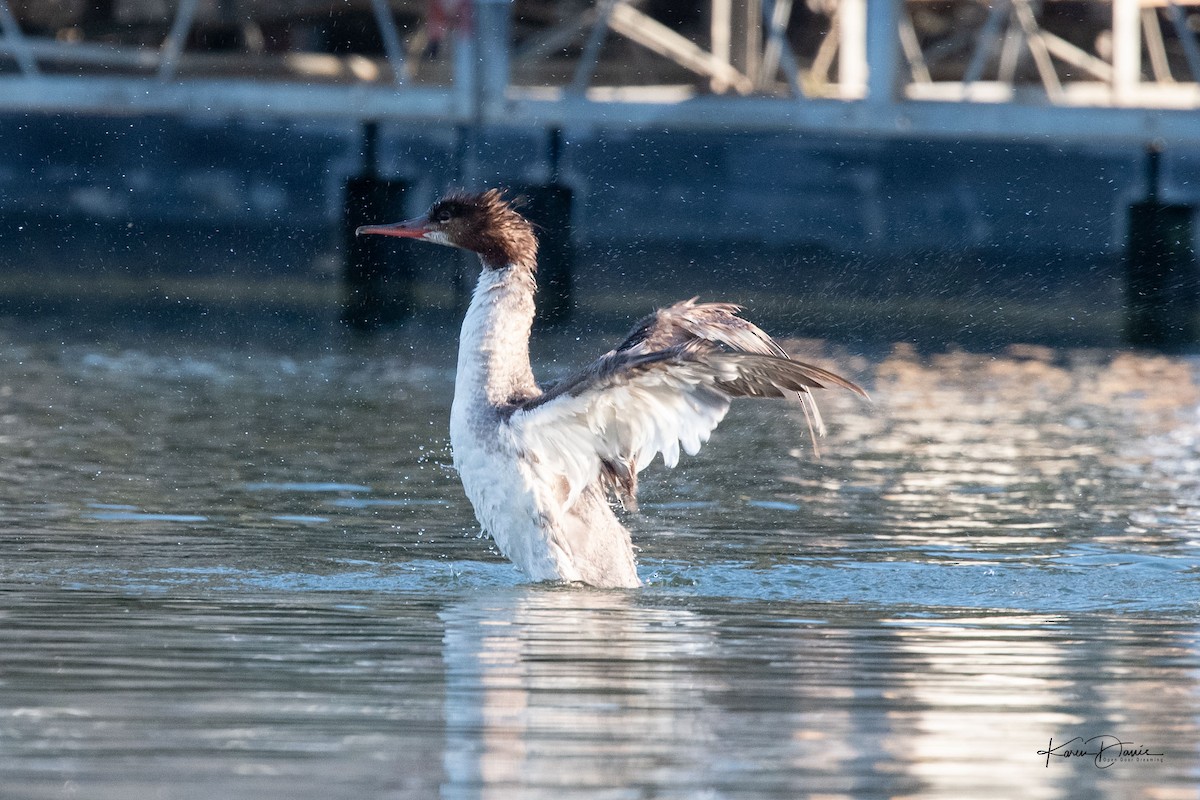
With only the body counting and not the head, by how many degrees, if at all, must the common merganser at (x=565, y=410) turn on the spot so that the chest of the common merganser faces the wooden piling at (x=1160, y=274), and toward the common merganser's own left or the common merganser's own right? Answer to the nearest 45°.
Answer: approximately 135° to the common merganser's own right

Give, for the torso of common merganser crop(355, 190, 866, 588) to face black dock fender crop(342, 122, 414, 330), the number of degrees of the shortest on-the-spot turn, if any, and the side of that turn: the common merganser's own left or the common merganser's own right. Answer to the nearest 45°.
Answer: approximately 90° to the common merganser's own right

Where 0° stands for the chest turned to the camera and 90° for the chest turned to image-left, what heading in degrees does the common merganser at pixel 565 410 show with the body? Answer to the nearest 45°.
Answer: approximately 90°
